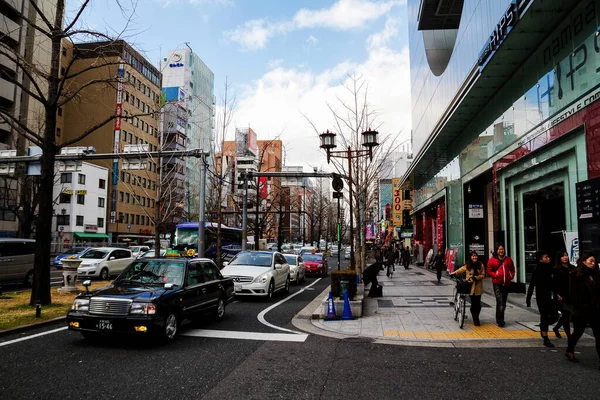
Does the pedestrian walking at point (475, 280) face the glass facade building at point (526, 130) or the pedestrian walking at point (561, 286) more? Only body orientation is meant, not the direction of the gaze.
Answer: the pedestrian walking

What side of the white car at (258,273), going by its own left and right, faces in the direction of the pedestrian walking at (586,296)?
left

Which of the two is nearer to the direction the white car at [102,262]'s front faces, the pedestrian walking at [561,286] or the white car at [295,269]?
the pedestrian walking

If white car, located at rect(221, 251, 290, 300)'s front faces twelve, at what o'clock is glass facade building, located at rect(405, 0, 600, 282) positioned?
The glass facade building is roughly at 8 o'clock from the white car.

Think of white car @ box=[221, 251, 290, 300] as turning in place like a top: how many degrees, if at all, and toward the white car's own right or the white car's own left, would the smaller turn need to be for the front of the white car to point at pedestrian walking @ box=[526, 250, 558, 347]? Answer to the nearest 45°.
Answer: approximately 90° to the white car's own left

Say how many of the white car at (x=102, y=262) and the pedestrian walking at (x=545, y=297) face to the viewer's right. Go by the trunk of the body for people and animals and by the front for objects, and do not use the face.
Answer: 1

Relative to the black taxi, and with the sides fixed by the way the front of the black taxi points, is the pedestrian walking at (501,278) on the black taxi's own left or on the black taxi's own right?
on the black taxi's own left

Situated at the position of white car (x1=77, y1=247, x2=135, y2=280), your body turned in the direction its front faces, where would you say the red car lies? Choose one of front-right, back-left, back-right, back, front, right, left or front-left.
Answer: back-left

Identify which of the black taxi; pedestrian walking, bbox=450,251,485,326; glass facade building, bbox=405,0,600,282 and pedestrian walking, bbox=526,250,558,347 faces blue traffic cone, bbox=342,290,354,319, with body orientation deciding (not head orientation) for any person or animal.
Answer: the glass facade building
